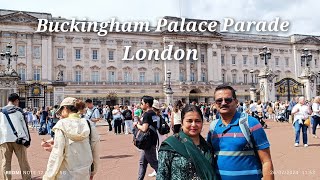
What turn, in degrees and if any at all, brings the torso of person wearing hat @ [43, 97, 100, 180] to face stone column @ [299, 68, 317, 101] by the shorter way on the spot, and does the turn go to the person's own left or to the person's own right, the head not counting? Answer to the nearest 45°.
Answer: approximately 90° to the person's own right

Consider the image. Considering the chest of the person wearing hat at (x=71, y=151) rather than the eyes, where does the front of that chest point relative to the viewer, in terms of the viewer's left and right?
facing away from the viewer and to the left of the viewer

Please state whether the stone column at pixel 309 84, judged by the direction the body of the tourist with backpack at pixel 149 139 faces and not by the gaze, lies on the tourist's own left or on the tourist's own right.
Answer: on the tourist's own right
